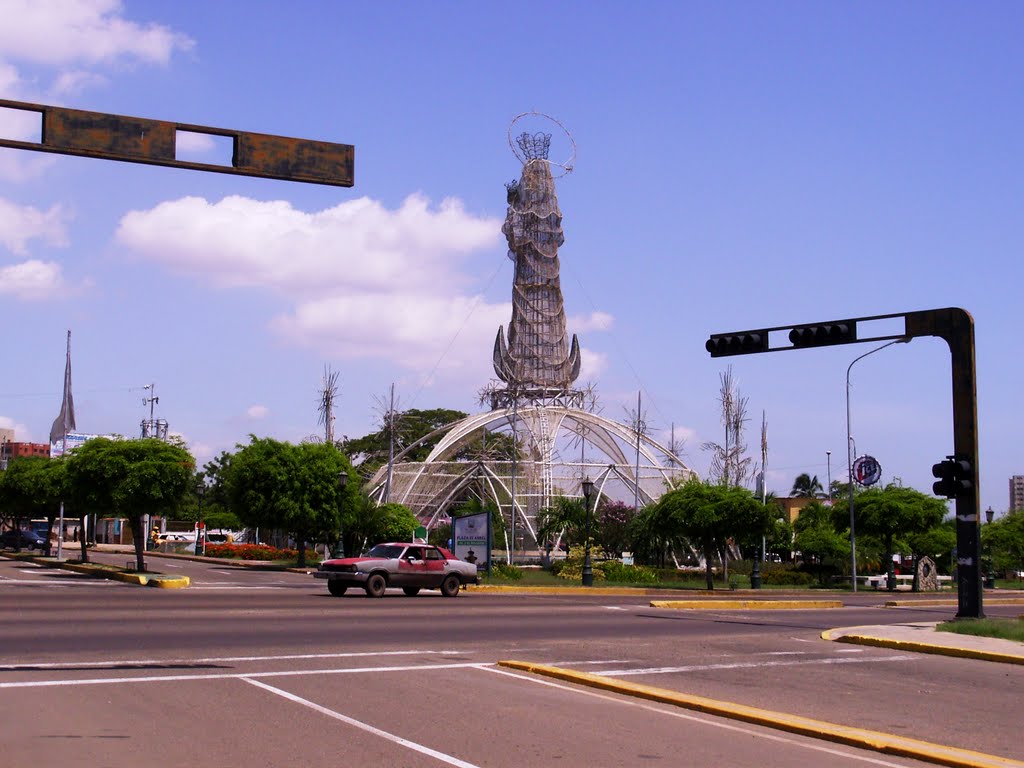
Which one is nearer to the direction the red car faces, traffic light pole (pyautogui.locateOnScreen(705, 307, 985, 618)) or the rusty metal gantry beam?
the rusty metal gantry beam

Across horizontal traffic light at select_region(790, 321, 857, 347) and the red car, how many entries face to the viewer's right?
0

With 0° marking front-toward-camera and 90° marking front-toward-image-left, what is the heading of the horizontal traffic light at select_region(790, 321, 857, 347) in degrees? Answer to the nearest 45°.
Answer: approximately 45°

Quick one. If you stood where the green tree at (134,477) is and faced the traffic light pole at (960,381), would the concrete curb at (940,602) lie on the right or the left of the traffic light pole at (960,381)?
left

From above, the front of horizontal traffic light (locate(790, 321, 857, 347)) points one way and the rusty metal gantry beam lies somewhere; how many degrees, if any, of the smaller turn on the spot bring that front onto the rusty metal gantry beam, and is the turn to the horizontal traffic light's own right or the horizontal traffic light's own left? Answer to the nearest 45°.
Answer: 0° — it already faces it

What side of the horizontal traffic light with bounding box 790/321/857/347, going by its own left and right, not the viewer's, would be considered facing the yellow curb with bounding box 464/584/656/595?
right
